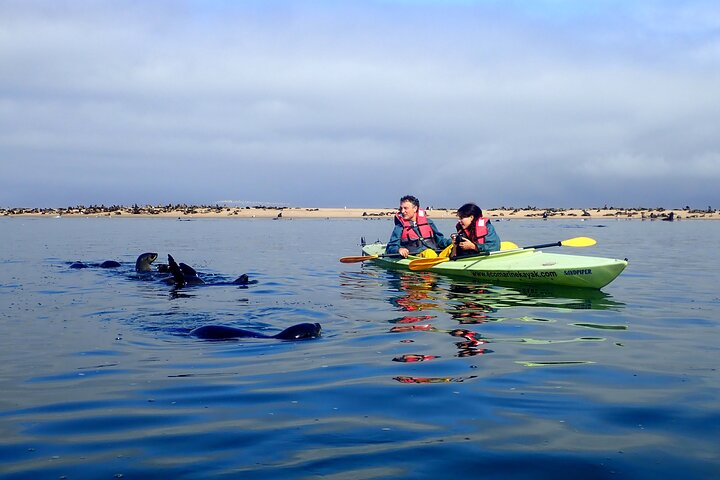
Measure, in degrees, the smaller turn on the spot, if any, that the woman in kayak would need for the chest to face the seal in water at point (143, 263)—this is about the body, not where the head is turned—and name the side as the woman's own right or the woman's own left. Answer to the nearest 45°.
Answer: approximately 45° to the woman's own right

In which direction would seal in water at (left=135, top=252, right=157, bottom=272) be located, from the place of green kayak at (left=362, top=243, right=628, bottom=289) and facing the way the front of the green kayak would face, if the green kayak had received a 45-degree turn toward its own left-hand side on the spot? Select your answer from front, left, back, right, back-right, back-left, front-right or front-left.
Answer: back

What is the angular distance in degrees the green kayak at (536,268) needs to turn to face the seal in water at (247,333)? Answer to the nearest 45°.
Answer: approximately 90° to its right

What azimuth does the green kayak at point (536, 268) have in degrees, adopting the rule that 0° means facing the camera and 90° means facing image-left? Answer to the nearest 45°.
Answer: approximately 315°

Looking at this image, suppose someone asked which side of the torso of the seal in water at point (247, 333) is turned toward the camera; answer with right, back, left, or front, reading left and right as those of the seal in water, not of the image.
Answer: right

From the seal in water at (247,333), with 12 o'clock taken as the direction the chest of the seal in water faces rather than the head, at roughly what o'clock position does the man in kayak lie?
The man in kayak is roughly at 10 o'clock from the seal in water.

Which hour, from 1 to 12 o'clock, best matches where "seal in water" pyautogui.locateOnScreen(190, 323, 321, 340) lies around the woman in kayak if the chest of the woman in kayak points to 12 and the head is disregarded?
The seal in water is roughly at 11 o'clock from the woman in kayak.

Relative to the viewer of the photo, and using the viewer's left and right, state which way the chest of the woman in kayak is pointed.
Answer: facing the viewer and to the left of the viewer

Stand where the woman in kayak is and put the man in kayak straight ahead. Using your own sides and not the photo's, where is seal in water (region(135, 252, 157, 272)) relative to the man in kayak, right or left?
left

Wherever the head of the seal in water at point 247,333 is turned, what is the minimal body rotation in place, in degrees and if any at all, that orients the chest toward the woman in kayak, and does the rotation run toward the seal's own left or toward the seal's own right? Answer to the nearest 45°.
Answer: approximately 45° to the seal's own left

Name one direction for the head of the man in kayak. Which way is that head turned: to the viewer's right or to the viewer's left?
to the viewer's left
